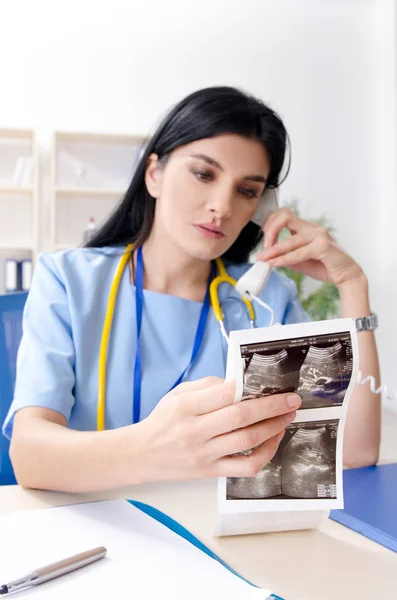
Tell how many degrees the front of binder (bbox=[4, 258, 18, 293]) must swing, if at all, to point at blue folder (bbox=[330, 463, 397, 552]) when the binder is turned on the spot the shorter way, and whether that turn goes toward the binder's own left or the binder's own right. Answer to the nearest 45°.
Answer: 0° — it already faces it

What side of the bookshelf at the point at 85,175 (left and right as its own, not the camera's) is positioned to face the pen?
front

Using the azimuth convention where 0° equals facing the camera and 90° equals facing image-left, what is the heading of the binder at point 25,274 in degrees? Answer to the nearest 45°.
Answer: approximately 0°

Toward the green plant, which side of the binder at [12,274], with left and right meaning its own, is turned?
left

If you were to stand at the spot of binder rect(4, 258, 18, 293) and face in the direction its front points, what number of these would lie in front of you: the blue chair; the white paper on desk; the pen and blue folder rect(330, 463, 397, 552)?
4

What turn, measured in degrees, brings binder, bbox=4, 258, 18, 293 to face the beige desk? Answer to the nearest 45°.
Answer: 0° — it already faces it

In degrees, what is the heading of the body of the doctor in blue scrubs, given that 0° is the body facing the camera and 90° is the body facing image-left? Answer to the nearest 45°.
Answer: approximately 315°

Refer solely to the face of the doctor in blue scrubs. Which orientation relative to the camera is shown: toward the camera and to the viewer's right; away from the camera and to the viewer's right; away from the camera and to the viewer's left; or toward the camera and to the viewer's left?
toward the camera and to the viewer's right

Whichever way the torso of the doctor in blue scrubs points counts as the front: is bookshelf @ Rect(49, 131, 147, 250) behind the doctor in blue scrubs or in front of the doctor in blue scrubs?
behind

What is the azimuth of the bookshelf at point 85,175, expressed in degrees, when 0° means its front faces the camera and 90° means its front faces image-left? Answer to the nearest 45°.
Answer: approximately 0°
